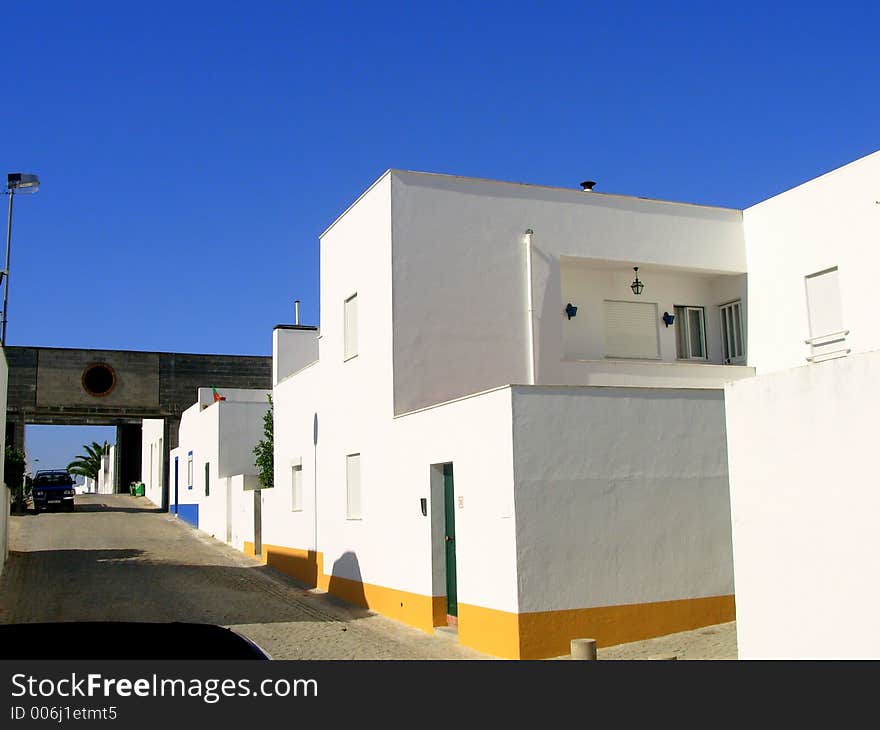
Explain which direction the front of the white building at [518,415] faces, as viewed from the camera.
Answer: facing the viewer and to the left of the viewer

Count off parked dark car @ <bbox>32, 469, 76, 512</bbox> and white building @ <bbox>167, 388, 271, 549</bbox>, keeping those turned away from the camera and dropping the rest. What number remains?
0

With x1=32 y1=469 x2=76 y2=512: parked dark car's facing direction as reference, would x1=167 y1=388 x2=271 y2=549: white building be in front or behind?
in front

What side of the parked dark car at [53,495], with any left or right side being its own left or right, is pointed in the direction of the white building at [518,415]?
front

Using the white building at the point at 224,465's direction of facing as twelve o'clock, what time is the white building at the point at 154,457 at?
the white building at the point at 154,457 is roughly at 4 o'clock from the white building at the point at 224,465.

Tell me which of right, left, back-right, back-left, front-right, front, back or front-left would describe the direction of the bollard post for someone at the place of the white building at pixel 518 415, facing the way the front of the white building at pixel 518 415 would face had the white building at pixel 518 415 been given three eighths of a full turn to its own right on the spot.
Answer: back

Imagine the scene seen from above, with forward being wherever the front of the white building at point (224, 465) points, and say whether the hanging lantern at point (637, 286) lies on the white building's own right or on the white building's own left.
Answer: on the white building's own left

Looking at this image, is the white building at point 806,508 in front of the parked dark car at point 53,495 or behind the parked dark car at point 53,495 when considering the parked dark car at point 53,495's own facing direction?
in front

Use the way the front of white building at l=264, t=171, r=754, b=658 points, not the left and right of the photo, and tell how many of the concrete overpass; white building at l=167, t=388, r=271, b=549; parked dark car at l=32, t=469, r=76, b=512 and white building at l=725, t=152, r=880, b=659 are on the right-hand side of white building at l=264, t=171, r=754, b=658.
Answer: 3

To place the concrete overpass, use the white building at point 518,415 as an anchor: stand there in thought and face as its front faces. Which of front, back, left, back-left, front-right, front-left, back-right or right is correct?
right
